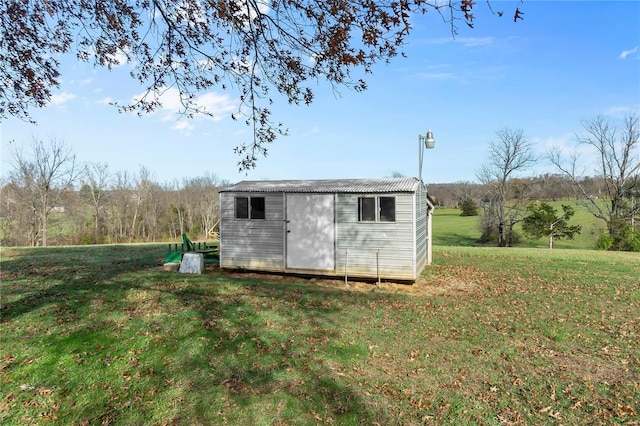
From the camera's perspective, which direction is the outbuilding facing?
toward the camera

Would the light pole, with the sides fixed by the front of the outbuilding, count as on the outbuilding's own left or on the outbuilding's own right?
on the outbuilding's own left
